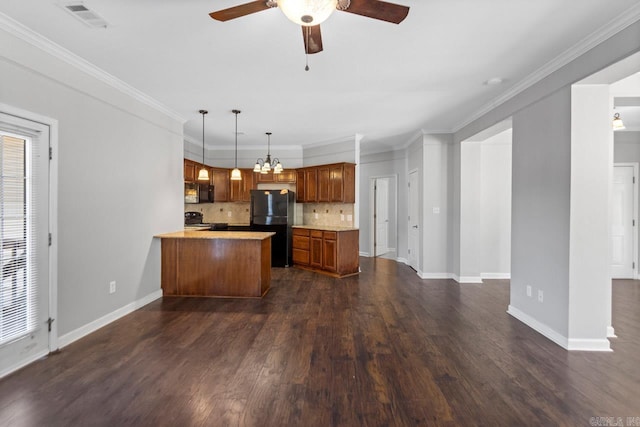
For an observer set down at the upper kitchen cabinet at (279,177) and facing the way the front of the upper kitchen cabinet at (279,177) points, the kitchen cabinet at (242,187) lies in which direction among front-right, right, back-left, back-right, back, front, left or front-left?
right

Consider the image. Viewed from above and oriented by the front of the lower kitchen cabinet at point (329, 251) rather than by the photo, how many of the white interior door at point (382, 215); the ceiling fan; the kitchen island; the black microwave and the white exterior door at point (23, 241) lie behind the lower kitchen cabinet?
1

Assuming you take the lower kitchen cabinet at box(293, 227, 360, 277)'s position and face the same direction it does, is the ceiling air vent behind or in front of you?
in front

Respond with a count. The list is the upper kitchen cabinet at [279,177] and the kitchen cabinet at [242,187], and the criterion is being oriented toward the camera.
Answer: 2

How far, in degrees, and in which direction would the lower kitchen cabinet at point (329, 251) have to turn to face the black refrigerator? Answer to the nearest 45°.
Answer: approximately 90° to its right

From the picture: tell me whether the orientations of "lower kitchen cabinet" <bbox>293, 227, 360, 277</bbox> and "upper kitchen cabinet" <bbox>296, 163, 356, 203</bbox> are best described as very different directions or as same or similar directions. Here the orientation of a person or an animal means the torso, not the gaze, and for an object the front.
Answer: same or similar directions

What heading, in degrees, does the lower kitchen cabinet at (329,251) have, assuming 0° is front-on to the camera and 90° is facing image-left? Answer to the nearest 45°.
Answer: approximately 45°

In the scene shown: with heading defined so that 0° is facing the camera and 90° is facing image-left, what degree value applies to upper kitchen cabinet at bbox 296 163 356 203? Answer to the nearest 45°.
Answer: approximately 45°

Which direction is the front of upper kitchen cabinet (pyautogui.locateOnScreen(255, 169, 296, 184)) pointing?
toward the camera

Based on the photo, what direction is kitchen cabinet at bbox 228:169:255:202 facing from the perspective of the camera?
toward the camera

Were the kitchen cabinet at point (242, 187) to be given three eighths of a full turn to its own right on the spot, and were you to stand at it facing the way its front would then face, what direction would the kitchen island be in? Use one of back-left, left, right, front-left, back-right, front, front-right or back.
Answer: back-left

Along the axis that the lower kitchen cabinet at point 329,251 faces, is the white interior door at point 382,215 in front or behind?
behind

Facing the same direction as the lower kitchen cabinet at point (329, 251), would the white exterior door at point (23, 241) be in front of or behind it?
in front

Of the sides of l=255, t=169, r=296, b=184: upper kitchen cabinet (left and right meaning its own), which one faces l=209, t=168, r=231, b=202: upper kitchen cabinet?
right

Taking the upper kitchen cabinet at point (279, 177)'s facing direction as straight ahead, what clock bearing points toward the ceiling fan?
The ceiling fan is roughly at 12 o'clock from the upper kitchen cabinet.
